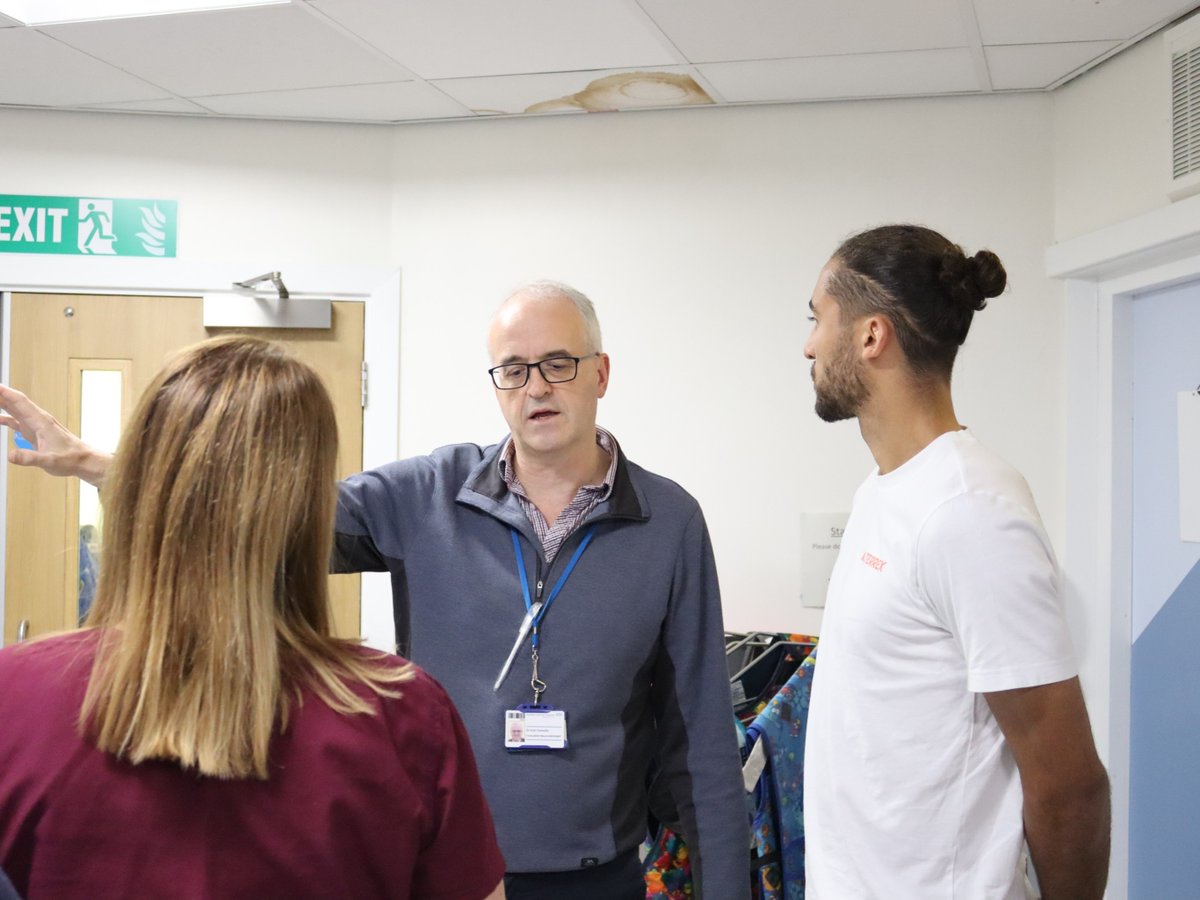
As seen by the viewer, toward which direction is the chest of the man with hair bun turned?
to the viewer's left

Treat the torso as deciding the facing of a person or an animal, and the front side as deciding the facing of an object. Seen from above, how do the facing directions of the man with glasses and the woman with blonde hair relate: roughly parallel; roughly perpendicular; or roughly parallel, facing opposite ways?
roughly parallel, facing opposite ways

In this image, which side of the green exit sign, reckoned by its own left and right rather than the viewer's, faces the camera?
front

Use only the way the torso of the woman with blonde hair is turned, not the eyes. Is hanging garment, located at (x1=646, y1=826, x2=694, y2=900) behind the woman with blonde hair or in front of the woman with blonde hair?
in front

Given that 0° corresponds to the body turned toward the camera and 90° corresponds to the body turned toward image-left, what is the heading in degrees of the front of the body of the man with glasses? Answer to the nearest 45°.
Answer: approximately 0°

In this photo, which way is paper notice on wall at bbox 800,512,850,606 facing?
toward the camera

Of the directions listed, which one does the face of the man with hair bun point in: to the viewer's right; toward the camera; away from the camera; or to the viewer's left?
to the viewer's left

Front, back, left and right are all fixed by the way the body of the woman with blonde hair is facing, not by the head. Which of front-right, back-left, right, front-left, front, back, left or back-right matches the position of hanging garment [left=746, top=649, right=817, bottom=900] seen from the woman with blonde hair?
front-right

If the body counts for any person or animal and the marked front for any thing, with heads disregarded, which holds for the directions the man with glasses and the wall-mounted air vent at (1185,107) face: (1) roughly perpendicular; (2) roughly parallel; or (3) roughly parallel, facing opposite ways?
roughly perpendicular

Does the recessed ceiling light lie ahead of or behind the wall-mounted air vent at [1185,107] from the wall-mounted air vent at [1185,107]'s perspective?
ahead

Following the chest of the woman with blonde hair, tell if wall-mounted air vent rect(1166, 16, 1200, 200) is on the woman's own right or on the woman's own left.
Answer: on the woman's own right

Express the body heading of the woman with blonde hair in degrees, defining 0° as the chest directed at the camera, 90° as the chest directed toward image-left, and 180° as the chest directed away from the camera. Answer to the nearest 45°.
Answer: approximately 180°
